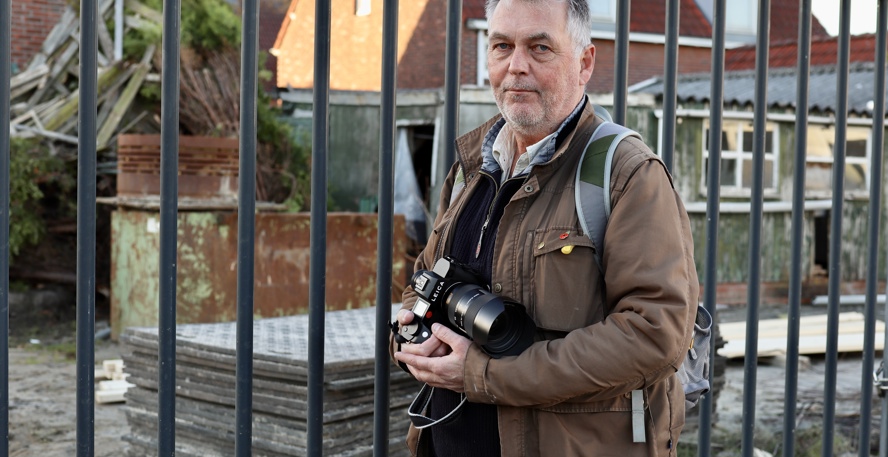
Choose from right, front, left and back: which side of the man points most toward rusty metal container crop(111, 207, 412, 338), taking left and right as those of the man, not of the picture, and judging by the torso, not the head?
right

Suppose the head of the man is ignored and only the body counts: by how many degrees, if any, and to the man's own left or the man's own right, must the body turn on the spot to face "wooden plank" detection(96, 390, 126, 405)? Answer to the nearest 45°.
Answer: approximately 90° to the man's own right

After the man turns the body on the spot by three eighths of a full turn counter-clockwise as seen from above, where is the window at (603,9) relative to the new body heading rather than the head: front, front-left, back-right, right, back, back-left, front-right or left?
left

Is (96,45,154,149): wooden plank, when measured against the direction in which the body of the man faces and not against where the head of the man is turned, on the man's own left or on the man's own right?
on the man's own right

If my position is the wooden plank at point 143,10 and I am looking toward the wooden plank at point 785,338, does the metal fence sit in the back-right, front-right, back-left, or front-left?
front-right

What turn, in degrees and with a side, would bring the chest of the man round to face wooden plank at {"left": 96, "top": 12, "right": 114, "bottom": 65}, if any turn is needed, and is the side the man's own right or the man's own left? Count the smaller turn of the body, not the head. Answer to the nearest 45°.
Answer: approximately 90° to the man's own right

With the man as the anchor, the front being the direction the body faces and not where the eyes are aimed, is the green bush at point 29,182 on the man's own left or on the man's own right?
on the man's own right

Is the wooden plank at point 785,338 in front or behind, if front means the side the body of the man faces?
behind

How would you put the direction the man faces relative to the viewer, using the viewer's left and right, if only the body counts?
facing the viewer and to the left of the viewer

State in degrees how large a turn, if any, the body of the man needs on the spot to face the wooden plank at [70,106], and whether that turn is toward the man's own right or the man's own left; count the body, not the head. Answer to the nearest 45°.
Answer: approximately 90° to the man's own right
